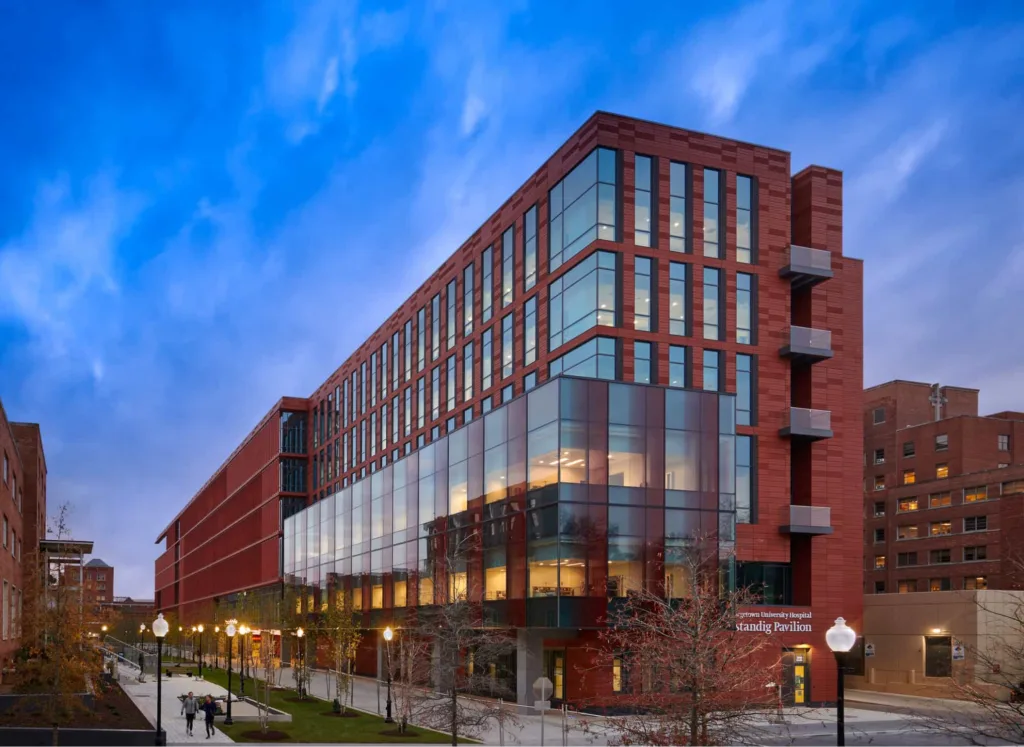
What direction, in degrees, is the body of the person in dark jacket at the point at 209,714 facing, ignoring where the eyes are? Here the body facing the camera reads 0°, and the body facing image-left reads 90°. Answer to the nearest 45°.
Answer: approximately 0°
